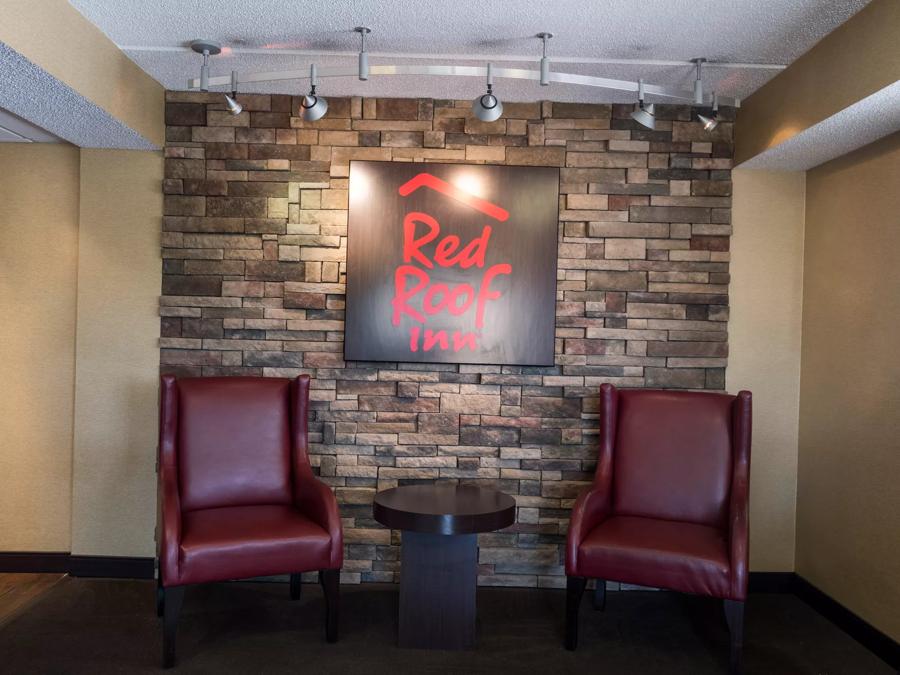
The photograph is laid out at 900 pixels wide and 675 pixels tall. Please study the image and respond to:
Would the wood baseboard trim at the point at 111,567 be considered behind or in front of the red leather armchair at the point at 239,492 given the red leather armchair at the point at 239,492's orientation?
behind

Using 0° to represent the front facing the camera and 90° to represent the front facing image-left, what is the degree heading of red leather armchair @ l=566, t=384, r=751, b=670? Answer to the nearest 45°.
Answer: approximately 45°

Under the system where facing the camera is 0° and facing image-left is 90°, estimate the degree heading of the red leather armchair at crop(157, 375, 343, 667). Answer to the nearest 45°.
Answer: approximately 315°
